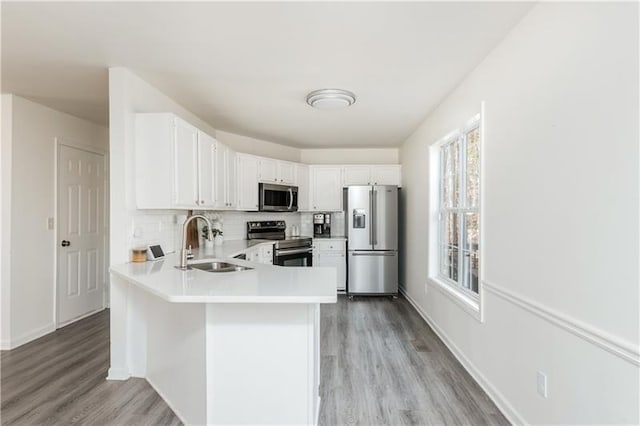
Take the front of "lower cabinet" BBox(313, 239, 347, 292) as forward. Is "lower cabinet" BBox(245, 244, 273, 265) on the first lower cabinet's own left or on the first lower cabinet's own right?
on the first lower cabinet's own right

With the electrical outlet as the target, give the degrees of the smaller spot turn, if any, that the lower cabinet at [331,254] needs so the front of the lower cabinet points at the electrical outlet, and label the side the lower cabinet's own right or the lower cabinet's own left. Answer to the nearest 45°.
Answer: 0° — it already faces it

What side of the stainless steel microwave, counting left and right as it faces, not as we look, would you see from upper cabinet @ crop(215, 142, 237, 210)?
right

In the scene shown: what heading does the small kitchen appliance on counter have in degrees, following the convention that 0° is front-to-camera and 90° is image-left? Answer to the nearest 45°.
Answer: approximately 0°

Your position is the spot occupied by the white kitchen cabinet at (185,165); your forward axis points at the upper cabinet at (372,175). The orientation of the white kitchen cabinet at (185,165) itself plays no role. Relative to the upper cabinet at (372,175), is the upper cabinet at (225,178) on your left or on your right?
left

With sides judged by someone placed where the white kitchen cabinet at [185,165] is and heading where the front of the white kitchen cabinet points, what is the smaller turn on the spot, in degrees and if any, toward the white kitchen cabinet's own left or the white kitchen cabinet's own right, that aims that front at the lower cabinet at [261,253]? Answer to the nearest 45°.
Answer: approximately 90° to the white kitchen cabinet's own left

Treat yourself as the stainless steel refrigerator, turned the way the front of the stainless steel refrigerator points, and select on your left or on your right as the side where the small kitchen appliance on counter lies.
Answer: on your right

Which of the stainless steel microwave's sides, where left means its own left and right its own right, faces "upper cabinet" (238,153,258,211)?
right

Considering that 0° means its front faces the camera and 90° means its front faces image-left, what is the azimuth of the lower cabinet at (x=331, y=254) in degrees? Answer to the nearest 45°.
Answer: approximately 0°

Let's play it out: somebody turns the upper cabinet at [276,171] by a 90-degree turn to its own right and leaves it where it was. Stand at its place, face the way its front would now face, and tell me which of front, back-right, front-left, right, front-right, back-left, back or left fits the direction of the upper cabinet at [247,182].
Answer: front
